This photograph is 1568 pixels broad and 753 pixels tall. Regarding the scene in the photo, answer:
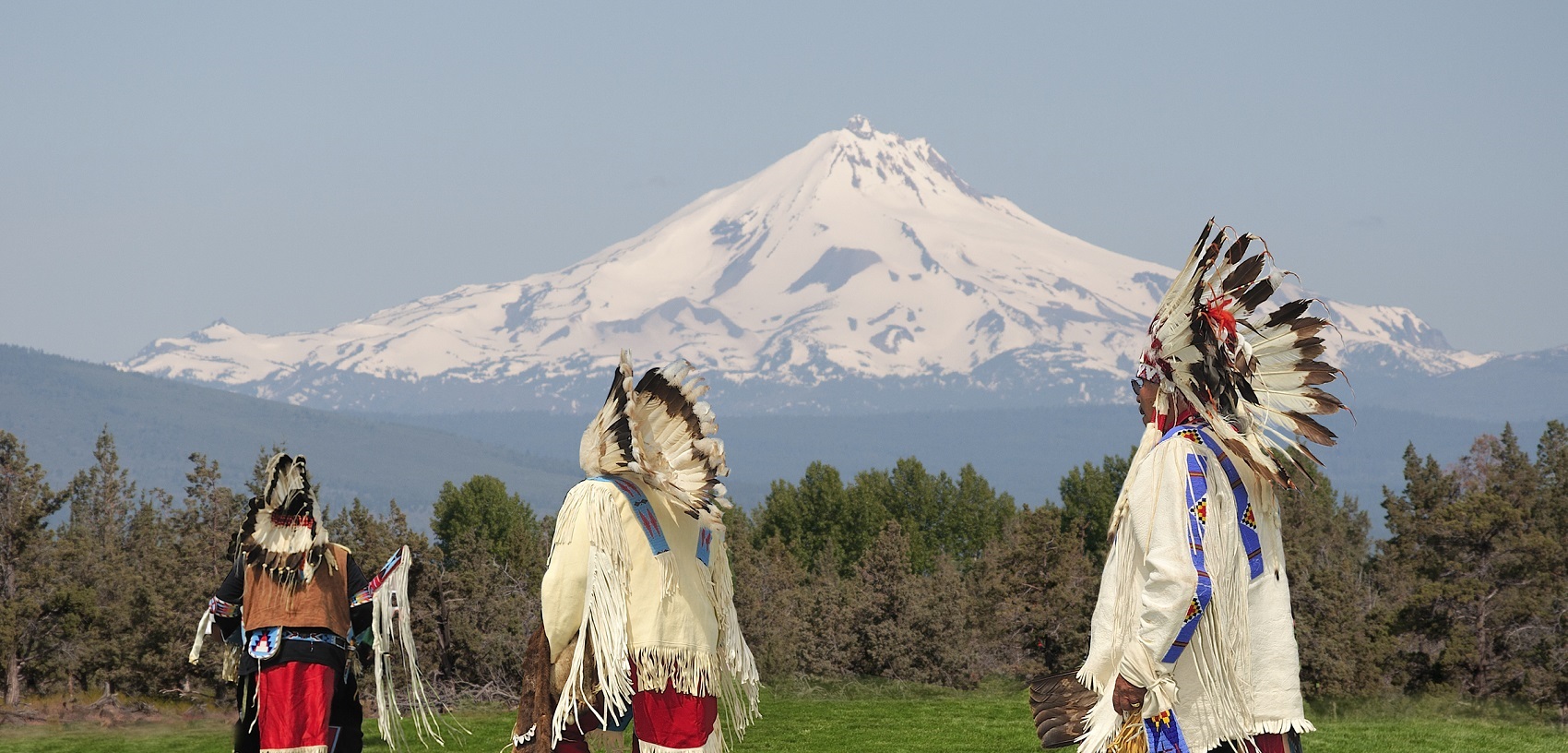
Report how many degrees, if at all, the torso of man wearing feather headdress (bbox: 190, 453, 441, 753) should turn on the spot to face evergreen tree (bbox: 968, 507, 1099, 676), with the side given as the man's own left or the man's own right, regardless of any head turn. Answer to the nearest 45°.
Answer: approximately 45° to the man's own right

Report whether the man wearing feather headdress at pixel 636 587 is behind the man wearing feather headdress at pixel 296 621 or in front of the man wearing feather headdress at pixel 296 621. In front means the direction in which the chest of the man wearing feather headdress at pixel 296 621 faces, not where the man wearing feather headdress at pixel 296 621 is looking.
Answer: behind

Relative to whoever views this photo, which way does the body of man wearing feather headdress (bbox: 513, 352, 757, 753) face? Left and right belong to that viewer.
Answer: facing away from the viewer and to the left of the viewer

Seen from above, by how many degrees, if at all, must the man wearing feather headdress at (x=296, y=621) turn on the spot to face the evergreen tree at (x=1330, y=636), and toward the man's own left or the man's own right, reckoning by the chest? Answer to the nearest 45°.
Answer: approximately 45° to the man's own right

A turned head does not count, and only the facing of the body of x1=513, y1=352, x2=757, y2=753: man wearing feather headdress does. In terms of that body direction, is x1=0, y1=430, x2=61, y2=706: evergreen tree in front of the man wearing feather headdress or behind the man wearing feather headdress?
in front

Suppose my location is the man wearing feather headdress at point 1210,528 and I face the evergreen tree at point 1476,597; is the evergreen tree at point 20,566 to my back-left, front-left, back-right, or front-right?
front-left

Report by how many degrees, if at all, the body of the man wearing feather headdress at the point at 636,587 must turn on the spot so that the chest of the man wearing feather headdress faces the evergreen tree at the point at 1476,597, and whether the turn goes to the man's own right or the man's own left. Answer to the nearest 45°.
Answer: approximately 90° to the man's own right

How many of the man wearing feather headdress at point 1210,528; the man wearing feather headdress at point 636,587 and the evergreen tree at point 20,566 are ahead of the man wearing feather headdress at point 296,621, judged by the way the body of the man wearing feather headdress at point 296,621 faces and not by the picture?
1

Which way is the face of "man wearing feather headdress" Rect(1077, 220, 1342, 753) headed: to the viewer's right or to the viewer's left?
to the viewer's left

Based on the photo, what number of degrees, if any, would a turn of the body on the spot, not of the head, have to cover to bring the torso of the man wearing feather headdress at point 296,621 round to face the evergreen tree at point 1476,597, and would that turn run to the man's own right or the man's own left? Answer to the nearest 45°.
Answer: approximately 45° to the man's own right

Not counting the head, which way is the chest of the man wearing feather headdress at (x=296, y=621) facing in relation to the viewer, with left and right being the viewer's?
facing away from the viewer

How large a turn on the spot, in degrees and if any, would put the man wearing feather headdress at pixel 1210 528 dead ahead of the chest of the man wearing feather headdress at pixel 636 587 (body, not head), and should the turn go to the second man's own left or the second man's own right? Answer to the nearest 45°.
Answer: approximately 180°

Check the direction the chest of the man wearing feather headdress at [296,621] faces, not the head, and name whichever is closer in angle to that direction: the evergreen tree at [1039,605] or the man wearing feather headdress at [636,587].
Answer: the evergreen tree

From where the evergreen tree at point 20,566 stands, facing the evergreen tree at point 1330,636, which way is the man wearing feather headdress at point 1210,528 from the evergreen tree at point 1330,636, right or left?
right
